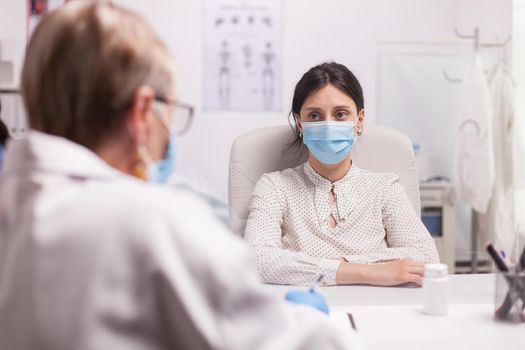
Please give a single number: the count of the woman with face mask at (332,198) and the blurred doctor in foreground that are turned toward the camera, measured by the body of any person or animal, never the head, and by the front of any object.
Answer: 1

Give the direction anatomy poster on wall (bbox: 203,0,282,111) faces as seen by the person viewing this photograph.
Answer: facing the viewer

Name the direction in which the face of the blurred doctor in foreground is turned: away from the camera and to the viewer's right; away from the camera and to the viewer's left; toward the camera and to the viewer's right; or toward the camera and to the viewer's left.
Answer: away from the camera and to the viewer's right

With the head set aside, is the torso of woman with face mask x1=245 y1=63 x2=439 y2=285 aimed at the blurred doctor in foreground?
yes

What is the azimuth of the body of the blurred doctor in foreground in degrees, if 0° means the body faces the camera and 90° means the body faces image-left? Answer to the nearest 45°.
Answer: approximately 225°

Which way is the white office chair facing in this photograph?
toward the camera

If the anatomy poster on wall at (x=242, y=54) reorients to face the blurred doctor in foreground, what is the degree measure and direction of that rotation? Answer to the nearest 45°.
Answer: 0° — it already faces them

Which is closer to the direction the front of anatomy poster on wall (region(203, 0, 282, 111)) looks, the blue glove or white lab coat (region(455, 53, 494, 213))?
the blue glove

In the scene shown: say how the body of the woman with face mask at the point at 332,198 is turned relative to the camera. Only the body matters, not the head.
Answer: toward the camera

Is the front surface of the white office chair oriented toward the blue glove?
yes
